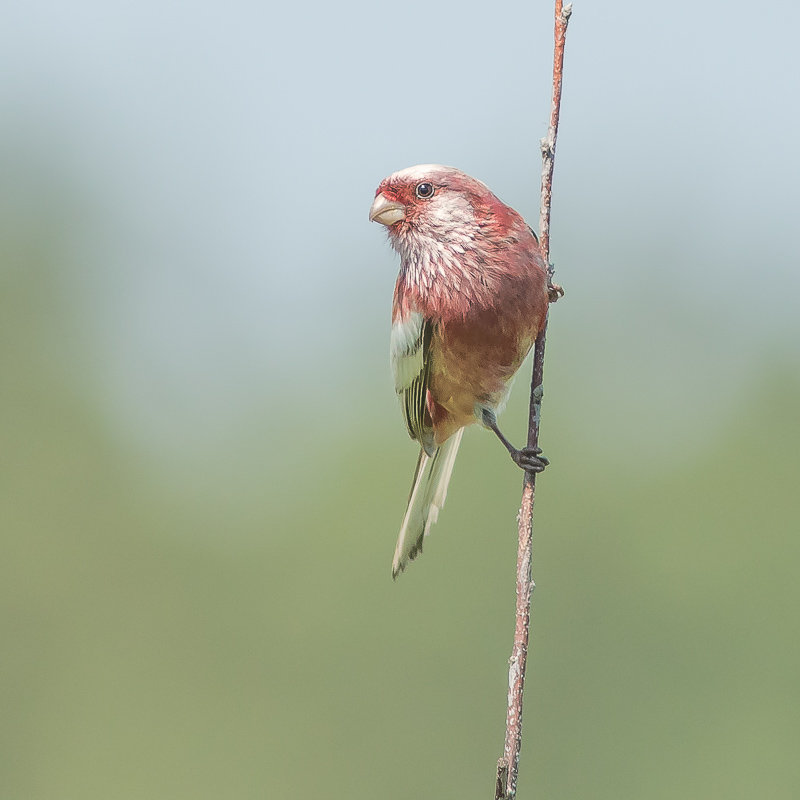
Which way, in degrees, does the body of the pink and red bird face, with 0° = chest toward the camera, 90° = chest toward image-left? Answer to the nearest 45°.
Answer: approximately 315°
